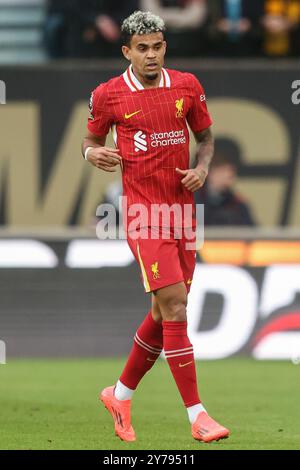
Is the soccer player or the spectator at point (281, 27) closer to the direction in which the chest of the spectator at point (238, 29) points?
the soccer player

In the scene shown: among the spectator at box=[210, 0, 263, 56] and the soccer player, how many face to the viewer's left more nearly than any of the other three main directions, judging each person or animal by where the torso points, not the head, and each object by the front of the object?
0

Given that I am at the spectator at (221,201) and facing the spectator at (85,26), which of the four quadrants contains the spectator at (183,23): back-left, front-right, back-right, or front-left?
front-right

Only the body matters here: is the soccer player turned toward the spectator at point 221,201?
no

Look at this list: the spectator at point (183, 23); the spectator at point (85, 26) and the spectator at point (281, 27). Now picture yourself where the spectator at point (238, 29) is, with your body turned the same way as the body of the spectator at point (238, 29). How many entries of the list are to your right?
2

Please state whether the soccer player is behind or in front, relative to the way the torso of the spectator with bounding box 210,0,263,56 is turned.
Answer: in front

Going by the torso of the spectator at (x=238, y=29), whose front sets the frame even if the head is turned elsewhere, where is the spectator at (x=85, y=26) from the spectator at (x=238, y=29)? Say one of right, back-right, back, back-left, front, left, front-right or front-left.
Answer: right

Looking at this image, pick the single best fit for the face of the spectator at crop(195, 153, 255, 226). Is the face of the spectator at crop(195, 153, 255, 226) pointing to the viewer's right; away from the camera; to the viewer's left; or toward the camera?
toward the camera

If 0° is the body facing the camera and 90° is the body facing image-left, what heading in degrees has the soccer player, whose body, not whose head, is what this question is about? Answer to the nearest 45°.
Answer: approximately 315°

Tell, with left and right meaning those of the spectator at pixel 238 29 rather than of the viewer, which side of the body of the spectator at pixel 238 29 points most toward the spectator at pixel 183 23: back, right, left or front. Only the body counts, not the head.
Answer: right

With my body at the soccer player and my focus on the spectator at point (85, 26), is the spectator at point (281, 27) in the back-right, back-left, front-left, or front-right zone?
front-right

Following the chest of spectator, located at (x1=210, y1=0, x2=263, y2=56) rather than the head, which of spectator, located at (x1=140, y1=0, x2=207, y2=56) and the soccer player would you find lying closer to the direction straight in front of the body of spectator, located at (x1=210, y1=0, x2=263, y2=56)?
the soccer player

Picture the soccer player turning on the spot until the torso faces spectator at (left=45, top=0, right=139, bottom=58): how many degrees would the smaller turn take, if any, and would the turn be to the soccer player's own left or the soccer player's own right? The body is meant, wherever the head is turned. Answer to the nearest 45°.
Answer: approximately 135° to the soccer player's own left

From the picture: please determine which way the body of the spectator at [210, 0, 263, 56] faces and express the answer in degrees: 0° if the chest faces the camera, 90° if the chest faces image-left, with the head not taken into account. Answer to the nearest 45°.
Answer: approximately 0°

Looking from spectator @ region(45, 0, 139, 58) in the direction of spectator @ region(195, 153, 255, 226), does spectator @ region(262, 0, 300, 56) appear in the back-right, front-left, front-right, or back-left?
front-left
